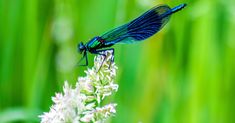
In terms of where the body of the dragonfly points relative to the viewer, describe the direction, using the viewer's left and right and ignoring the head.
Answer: facing to the left of the viewer
